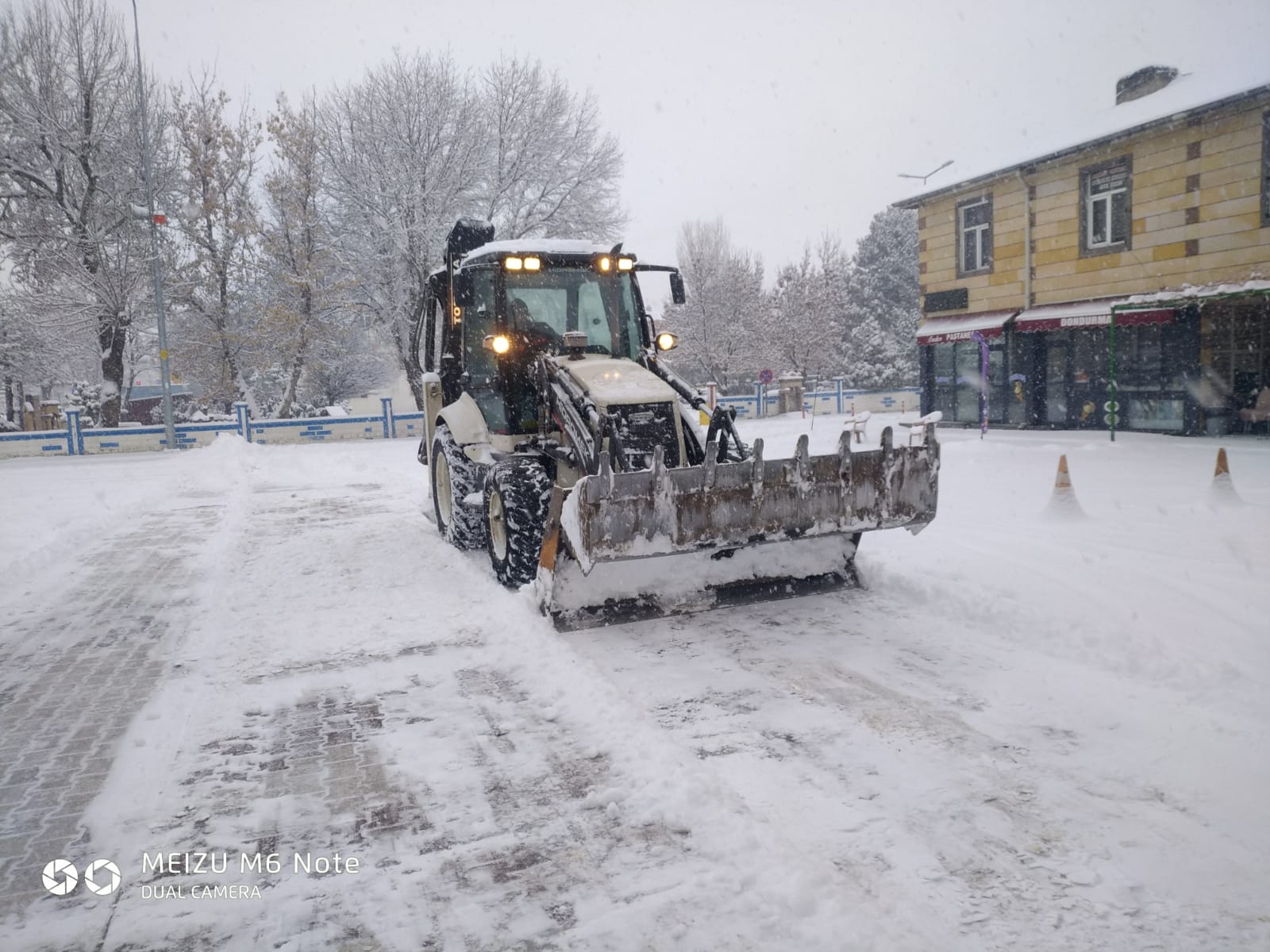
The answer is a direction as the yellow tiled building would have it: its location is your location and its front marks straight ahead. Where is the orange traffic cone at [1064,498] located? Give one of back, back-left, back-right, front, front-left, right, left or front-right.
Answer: front-left

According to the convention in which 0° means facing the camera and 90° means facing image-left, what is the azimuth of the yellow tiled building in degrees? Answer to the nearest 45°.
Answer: approximately 45°

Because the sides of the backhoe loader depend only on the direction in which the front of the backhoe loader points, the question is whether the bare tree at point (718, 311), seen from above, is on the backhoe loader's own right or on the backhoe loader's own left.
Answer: on the backhoe loader's own left

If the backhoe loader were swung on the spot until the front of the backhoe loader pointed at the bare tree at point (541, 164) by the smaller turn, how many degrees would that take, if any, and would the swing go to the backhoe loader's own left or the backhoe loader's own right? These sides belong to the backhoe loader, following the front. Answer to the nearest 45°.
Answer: approximately 135° to the backhoe loader's own left

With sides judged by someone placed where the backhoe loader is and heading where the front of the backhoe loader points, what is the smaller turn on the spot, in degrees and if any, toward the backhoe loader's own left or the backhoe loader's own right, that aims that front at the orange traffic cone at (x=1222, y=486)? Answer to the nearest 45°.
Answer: approximately 90° to the backhoe loader's own left

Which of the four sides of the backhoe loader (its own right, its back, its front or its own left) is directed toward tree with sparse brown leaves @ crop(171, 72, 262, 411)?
back

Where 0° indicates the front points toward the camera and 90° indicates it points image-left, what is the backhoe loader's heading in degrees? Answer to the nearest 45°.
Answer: approximately 315°

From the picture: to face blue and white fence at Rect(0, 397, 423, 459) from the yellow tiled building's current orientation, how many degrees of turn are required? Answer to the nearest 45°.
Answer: approximately 45° to its right
